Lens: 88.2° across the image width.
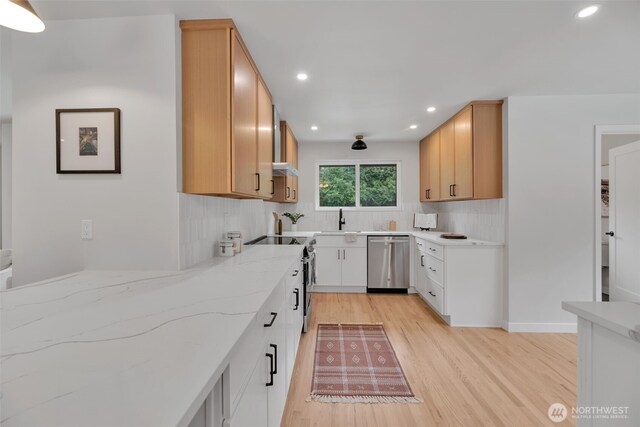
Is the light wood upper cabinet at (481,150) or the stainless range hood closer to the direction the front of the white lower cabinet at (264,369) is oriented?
the light wood upper cabinet

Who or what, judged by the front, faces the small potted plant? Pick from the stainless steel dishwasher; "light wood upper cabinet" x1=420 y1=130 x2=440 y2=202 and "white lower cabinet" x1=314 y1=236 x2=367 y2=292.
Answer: the light wood upper cabinet

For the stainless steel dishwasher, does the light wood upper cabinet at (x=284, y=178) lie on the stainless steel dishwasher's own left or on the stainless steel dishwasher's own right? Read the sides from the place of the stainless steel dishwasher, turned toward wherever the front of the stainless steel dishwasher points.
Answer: on the stainless steel dishwasher's own right

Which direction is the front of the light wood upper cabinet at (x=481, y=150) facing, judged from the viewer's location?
facing to the left of the viewer

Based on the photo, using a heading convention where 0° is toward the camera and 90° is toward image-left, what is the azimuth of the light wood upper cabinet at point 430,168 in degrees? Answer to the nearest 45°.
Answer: approximately 90°

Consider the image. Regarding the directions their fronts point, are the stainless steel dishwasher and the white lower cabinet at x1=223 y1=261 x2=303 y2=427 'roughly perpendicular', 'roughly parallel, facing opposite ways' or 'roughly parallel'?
roughly perpendicular

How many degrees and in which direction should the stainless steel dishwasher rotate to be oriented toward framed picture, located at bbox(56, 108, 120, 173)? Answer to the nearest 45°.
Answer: approximately 45° to its right

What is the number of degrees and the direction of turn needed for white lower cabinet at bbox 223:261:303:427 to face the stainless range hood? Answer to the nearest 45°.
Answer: approximately 90° to its left

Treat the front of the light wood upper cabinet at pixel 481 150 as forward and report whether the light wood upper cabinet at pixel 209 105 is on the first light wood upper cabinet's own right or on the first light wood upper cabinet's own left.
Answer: on the first light wood upper cabinet's own left
